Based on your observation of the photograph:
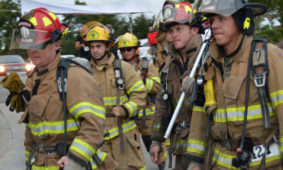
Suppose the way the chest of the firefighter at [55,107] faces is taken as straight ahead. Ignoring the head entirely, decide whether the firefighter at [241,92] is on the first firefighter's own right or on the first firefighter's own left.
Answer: on the first firefighter's own left

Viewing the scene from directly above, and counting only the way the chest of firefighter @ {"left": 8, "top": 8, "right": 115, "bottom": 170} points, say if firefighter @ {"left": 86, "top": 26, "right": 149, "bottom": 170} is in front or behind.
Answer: behind

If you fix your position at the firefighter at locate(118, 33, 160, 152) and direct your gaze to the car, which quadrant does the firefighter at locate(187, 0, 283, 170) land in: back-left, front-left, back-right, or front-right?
back-left

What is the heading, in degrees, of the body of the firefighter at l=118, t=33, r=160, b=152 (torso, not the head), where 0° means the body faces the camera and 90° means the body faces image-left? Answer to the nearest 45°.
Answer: approximately 45°

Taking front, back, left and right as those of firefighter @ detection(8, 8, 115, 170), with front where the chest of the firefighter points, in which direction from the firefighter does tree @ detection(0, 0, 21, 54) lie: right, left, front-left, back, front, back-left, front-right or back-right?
back-right

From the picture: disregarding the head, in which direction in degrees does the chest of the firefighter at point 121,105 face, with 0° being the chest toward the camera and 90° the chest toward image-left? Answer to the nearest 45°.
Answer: approximately 45°

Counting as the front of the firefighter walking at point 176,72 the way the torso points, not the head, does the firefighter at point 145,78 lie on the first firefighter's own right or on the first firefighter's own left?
on the first firefighter's own right

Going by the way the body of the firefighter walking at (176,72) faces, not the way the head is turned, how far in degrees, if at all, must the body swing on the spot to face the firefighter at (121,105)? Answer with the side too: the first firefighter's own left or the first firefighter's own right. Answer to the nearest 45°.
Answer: approximately 90° to the first firefighter's own right

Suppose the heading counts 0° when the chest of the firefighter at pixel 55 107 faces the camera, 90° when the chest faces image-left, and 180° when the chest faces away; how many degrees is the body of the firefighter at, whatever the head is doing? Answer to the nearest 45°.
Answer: approximately 45°

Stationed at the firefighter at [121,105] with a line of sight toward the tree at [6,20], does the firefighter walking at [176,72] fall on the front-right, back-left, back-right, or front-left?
back-right

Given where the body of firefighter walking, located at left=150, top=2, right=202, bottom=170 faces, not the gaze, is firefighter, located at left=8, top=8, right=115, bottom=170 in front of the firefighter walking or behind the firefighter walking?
in front
